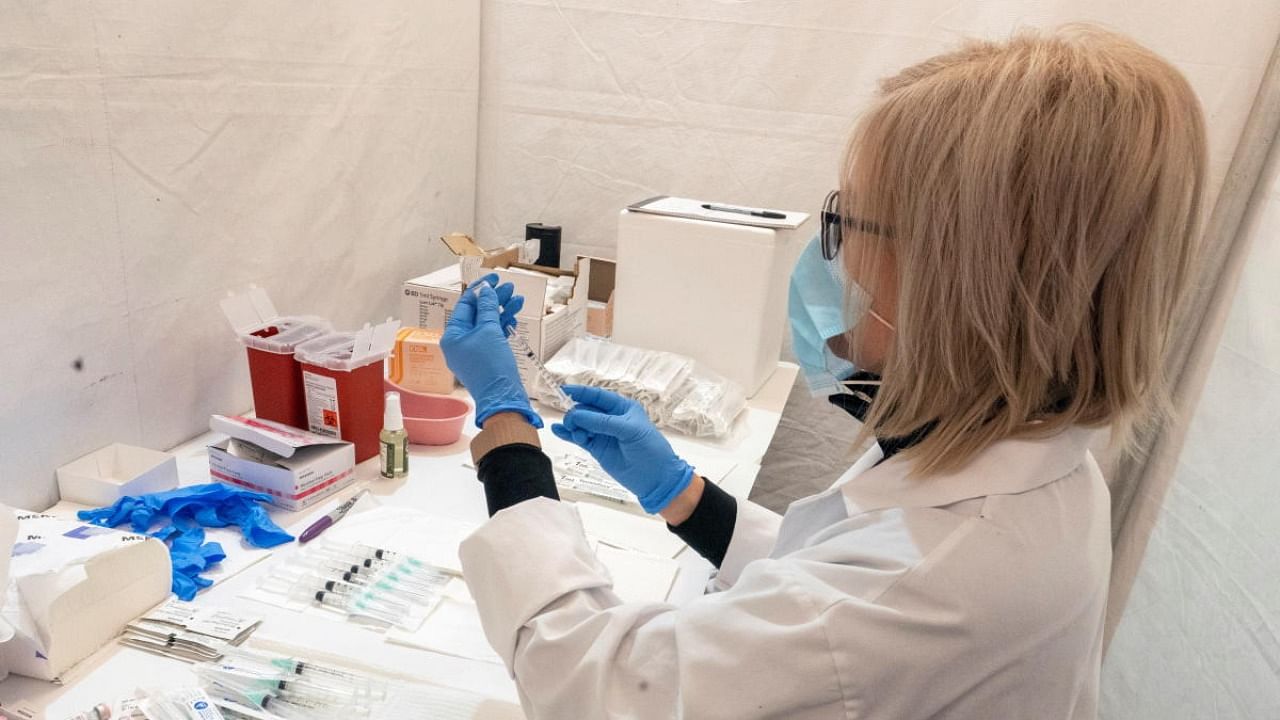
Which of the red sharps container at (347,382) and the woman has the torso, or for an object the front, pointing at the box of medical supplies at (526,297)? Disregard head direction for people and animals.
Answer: the woman

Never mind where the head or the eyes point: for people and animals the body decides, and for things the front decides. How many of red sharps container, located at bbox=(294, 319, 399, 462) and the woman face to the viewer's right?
0

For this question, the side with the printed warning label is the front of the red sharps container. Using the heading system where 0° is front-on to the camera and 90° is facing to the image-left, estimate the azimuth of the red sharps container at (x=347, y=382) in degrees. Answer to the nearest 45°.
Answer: approximately 45°

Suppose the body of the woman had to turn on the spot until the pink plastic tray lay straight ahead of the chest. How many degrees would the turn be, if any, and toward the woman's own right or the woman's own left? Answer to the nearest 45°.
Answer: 0° — they already face it

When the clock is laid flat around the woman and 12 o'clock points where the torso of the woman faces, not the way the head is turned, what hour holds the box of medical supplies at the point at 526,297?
The box of medical supplies is roughly at 12 o'clock from the woman.

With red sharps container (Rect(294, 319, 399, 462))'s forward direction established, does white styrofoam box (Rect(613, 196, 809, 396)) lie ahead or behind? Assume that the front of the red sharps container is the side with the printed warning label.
behind

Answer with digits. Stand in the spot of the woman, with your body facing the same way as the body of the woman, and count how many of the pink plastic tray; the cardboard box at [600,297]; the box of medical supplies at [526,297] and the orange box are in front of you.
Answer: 4

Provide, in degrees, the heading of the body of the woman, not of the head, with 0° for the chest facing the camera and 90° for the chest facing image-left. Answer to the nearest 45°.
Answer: approximately 135°

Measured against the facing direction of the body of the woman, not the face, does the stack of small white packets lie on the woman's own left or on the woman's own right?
on the woman's own left

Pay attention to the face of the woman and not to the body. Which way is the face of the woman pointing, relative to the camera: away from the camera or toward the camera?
away from the camera
